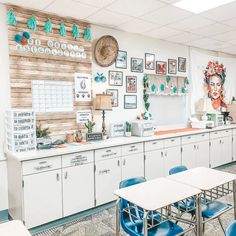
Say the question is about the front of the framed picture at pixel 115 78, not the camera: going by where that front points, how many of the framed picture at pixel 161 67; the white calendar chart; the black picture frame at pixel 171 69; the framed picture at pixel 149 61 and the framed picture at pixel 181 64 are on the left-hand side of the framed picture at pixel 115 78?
4

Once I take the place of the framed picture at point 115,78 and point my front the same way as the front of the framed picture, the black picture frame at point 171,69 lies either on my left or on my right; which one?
on my left

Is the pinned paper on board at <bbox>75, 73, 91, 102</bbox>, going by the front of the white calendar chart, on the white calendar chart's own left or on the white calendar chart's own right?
on the white calendar chart's own left

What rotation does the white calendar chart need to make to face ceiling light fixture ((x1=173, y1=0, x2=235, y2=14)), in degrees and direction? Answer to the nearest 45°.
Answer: approximately 45° to its left
